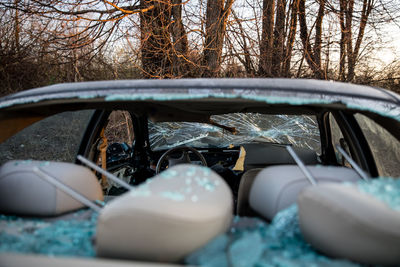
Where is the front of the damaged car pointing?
away from the camera
